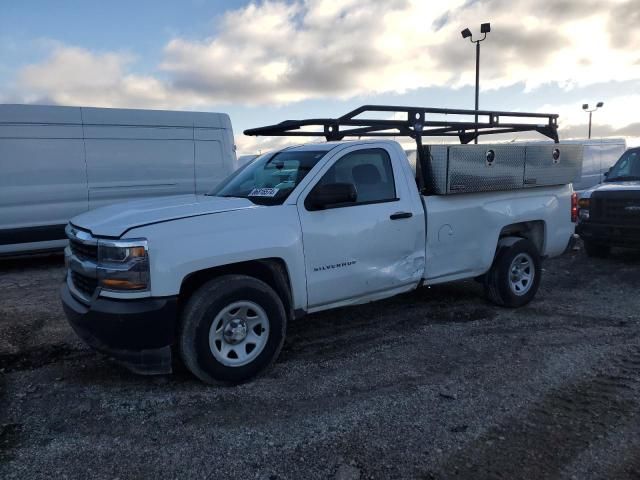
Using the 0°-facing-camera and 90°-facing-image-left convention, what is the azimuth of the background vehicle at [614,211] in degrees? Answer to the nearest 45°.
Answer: approximately 45°

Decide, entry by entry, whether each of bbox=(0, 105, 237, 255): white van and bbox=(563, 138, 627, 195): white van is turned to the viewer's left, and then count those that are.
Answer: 2

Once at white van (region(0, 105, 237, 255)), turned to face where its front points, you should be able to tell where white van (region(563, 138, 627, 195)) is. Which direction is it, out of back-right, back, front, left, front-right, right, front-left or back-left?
back

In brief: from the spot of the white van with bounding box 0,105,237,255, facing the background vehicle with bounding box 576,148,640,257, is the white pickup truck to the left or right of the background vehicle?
right

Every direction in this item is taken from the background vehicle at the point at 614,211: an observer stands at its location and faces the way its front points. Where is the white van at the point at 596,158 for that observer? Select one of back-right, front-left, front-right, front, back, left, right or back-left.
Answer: back-right

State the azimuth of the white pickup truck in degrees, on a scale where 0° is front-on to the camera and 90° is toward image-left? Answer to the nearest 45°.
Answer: approximately 45°

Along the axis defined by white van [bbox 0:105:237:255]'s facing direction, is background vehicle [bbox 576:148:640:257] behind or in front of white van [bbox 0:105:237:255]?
behind

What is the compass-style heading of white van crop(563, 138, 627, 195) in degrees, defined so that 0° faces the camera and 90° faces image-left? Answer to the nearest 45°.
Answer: approximately 90°

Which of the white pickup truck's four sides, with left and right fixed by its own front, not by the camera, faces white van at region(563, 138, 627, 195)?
back

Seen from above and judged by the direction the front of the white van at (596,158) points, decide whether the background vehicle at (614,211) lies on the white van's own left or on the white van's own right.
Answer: on the white van's own left
